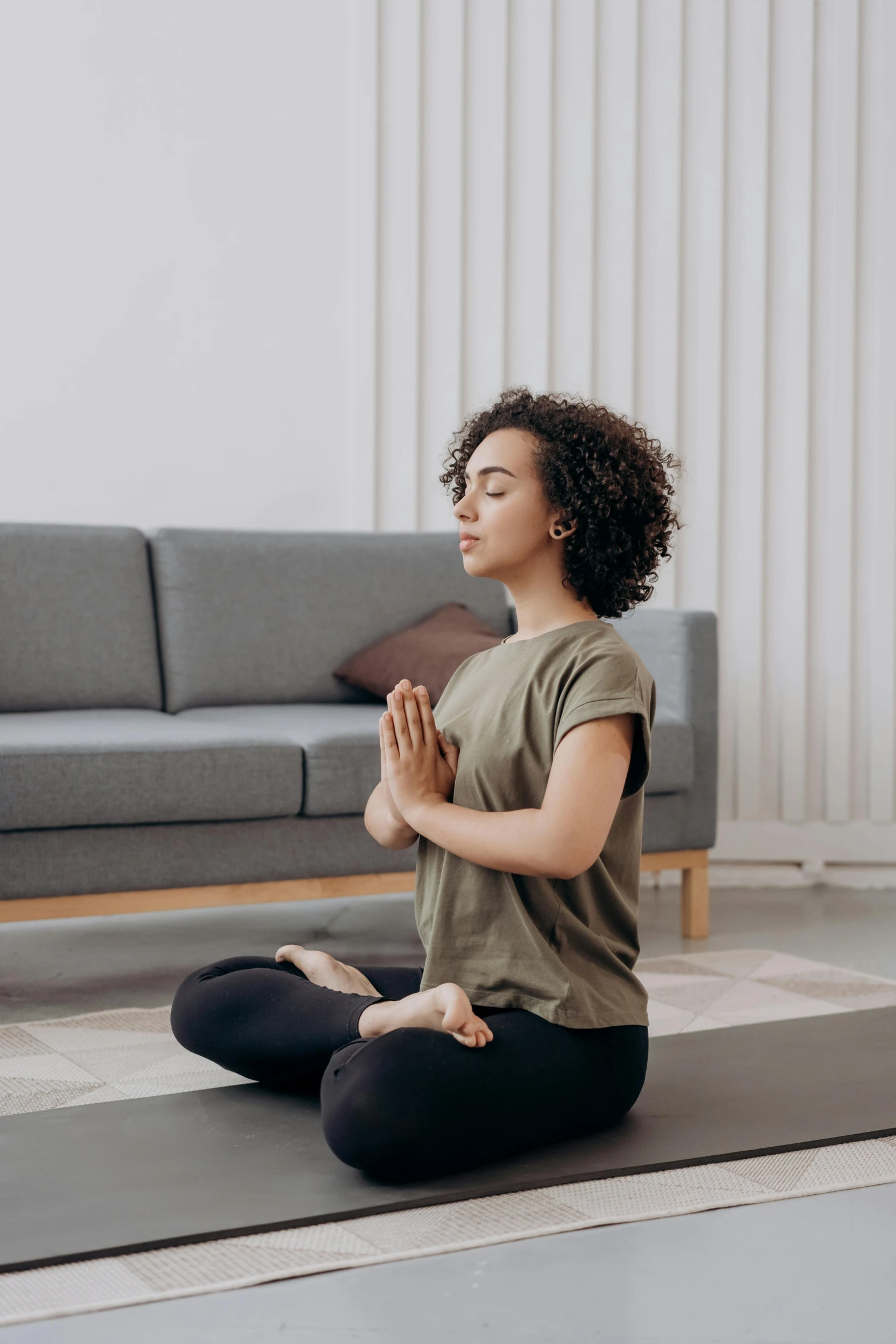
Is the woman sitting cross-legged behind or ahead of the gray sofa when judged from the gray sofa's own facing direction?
ahead

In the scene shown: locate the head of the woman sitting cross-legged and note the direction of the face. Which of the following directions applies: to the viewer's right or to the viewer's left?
to the viewer's left

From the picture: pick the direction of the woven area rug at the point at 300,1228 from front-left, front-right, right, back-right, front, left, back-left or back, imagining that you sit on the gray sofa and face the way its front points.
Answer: front

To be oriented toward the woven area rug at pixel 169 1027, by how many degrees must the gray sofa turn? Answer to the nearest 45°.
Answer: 0° — it already faces it

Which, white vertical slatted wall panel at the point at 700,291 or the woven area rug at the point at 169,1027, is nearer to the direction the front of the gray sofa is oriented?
the woven area rug

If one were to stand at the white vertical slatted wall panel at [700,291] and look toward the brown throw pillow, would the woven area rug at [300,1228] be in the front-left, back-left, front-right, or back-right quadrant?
front-left

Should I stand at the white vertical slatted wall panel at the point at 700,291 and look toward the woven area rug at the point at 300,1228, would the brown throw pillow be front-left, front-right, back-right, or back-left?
front-right

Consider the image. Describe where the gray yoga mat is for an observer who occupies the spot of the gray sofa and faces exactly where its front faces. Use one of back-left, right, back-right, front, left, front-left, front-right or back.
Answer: front

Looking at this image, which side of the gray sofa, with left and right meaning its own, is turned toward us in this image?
front
